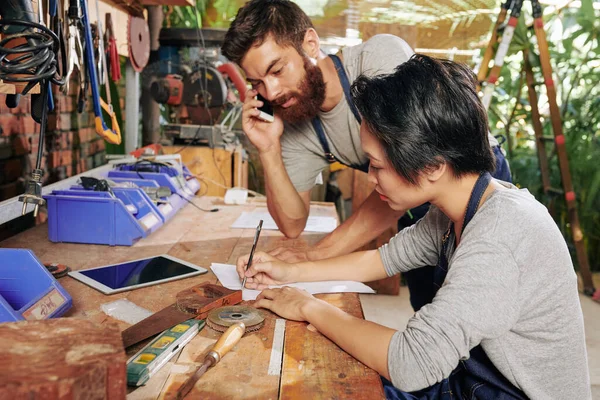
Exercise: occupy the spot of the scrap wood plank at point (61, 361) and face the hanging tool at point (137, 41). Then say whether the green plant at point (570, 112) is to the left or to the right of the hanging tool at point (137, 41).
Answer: right

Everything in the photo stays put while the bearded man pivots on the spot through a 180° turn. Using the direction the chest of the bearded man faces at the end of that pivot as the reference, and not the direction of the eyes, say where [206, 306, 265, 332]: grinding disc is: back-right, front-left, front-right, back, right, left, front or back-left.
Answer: back-right

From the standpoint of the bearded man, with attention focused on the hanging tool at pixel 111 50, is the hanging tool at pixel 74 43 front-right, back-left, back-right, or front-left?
front-left

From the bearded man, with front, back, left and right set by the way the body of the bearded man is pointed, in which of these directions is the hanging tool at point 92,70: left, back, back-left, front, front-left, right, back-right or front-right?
front-right

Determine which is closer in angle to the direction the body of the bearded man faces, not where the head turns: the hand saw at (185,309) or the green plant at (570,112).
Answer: the hand saw

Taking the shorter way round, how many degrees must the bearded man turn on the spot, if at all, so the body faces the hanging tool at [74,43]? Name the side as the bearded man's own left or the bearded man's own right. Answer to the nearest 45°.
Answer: approximately 45° to the bearded man's own right

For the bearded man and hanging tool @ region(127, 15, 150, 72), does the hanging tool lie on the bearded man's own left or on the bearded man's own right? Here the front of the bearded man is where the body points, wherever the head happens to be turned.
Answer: on the bearded man's own right

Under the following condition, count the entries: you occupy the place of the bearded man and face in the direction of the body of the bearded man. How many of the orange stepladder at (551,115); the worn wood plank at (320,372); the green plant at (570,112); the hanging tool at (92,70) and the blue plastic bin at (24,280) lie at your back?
2

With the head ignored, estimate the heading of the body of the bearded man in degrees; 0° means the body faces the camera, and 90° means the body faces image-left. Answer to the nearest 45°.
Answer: approximately 45°

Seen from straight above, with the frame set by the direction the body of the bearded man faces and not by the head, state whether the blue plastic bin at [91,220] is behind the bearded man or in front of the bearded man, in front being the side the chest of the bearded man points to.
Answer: in front

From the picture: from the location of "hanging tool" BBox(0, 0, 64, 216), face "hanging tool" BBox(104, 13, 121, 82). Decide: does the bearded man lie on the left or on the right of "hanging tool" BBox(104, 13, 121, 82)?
right
